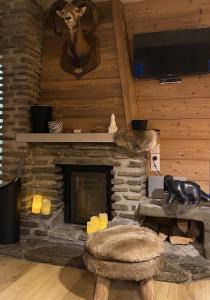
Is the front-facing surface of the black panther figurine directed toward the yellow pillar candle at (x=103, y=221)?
yes

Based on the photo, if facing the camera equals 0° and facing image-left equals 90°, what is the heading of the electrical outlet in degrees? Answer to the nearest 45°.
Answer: approximately 0°

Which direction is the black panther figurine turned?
to the viewer's left

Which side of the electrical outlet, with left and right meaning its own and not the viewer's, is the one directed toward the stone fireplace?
right

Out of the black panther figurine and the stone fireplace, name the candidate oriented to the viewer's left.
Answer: the black panther figurine

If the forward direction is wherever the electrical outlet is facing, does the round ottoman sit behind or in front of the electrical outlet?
in front
